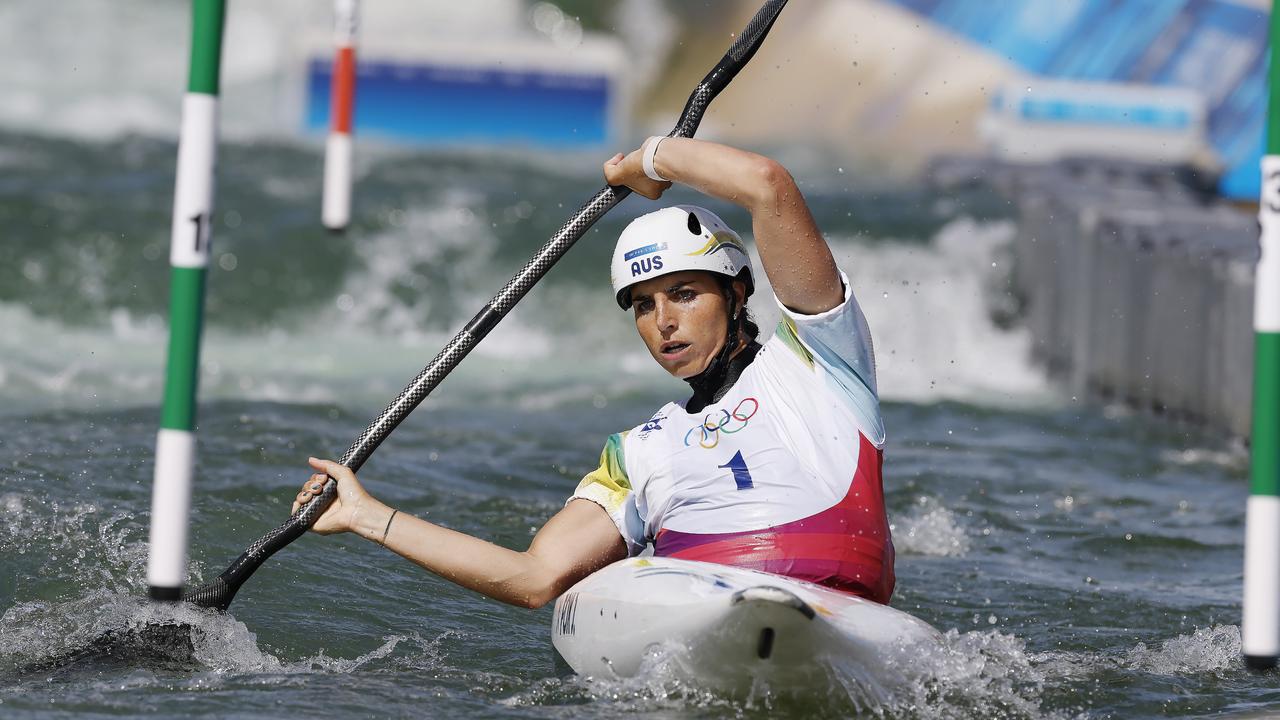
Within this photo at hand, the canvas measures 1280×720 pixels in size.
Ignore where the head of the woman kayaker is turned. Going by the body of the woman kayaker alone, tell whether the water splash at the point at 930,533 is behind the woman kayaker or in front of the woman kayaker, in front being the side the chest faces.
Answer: behind

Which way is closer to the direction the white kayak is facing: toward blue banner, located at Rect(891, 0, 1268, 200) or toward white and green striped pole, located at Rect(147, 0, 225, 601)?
the white and green striped pole

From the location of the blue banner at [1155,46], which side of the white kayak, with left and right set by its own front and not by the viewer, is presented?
back

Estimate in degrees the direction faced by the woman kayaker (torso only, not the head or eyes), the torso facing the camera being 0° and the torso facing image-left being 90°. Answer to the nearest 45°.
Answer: approximately 45°

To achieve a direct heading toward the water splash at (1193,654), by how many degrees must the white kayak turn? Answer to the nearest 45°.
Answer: approximately 135° to its left

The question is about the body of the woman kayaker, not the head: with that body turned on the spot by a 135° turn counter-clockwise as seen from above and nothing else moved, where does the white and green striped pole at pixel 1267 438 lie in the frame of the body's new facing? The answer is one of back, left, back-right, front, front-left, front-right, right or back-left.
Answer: front-right

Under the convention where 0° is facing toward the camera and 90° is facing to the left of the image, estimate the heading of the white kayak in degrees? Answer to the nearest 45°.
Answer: approximately 0°
